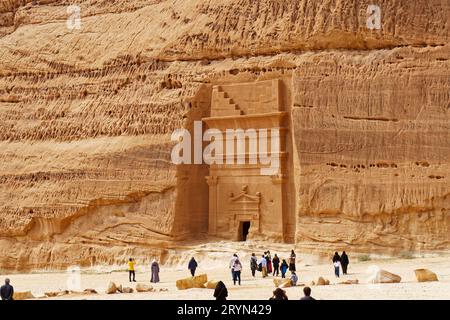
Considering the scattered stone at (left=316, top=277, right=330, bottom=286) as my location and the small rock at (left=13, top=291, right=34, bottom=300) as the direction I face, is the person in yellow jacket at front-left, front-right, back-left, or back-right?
front-right

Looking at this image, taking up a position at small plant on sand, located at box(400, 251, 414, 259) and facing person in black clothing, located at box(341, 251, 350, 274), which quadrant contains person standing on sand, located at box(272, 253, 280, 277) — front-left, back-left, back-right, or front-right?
front-right

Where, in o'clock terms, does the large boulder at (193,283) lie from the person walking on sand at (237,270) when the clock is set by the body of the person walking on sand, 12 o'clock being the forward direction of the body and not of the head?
The large boulder is roughly at 8 o'clock from the person walking on sand.

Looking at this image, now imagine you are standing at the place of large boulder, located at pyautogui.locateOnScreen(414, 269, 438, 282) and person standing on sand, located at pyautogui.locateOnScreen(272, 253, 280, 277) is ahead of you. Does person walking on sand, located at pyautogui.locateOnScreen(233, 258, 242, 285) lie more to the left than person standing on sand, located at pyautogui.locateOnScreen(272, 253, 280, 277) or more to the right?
left

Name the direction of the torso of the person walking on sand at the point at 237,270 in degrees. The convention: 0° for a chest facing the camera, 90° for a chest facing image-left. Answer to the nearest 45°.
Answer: approximately 180°

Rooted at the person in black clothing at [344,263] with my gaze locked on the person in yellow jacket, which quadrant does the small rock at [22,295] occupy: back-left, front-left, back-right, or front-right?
front-left

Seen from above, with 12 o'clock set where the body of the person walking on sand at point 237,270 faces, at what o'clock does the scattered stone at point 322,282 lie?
The scattered stone is roughly at 4 o'clock from the person walking on sand.

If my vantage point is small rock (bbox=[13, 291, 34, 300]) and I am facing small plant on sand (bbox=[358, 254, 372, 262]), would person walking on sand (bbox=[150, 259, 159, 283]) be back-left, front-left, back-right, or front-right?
front-left

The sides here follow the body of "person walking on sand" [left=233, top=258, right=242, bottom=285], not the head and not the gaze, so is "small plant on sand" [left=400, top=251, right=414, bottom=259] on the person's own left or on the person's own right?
on the person's own right

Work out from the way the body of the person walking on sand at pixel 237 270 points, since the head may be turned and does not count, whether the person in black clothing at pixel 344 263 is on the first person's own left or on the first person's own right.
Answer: on the first person's own right

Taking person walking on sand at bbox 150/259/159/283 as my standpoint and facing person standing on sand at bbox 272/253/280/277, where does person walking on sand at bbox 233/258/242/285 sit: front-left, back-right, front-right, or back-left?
front-right

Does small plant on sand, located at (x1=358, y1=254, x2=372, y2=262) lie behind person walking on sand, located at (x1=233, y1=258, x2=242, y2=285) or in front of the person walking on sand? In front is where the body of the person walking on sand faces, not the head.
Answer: in front
